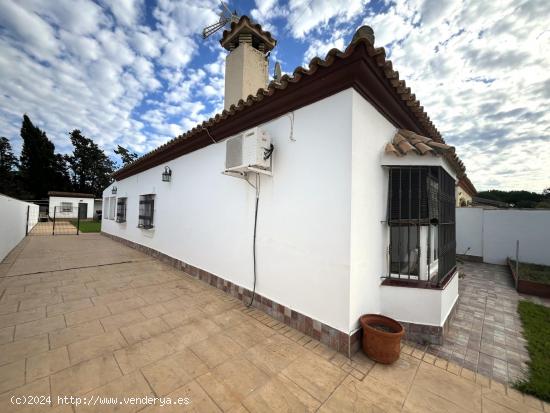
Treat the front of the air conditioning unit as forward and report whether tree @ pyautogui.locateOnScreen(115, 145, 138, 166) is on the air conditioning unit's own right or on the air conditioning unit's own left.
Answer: on the air conditioning unit's own right

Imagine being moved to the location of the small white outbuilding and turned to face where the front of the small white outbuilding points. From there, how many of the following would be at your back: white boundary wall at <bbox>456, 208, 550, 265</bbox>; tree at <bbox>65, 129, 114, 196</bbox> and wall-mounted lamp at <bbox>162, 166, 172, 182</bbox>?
1

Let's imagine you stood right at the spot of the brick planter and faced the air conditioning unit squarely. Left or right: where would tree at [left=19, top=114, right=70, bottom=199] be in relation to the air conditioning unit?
right

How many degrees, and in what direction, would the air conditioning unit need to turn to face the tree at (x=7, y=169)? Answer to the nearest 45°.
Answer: approximately 90° to its right

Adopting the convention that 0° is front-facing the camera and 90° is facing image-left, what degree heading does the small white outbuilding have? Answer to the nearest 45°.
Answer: approximately 0°

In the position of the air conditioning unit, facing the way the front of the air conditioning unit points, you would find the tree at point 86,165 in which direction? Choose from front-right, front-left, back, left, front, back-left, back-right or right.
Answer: right

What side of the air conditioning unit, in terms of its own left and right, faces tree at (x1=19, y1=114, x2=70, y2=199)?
right

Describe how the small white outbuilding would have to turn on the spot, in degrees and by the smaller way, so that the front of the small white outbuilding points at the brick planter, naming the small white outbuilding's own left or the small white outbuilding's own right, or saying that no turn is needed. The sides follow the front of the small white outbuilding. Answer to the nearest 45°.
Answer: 0° — it already faces it

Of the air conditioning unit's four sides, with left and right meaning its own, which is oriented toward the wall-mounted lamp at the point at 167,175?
right

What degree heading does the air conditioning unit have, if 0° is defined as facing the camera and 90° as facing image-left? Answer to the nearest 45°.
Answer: approximately 45°

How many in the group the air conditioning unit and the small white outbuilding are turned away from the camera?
0

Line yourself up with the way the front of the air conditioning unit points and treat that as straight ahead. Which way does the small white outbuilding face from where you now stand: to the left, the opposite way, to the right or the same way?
to the left
